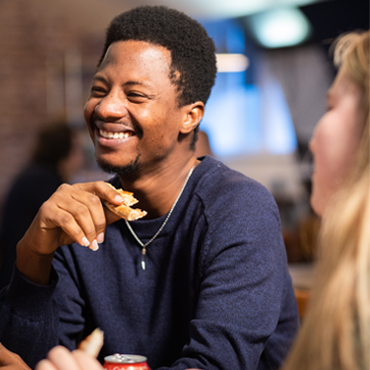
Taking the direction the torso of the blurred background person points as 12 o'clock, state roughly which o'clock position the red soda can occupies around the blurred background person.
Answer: The red soda can is roughly at 3 o'clock from the blurred background person.

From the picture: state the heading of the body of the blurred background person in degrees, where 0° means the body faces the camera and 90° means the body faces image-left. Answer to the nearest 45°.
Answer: approximately 270°

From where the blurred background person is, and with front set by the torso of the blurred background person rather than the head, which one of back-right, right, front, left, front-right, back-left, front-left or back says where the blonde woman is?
right

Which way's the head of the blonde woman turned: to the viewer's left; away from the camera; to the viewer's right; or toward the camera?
to the viewer's left

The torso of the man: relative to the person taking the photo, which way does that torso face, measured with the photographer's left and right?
facing the viewer and to the left of the viewer

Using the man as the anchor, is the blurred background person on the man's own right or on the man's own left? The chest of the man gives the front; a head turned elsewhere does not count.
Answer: on the man's own right

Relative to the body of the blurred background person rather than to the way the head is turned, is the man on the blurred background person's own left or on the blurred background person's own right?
on the blurred background person's own right
